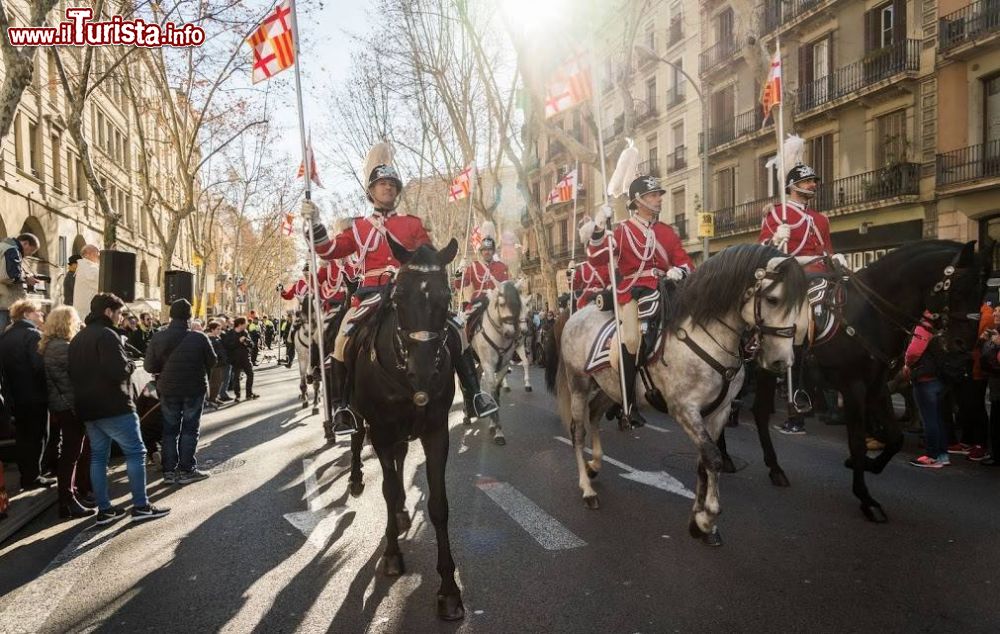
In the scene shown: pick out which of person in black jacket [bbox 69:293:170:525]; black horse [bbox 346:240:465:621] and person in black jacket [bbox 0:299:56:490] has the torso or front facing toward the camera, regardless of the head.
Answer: the black horse

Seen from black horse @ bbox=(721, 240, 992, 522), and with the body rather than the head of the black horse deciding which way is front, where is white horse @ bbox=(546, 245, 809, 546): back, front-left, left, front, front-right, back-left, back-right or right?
right

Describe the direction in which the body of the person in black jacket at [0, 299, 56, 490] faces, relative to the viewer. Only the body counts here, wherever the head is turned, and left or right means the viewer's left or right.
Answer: facing to the right of the viewer

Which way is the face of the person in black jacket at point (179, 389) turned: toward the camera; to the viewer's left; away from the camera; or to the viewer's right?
away from the camera

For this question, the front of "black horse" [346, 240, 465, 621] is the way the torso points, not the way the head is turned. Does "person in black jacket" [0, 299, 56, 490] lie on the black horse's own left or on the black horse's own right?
on the black horse's own right

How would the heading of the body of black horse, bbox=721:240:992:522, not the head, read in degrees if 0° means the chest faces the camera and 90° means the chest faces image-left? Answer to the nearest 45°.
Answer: approximately 315°

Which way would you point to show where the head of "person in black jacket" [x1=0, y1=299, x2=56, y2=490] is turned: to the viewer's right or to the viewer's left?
to the viewer's right

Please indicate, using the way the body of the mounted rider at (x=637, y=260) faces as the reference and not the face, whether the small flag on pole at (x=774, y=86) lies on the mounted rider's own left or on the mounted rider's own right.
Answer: on the mounted rider's own left

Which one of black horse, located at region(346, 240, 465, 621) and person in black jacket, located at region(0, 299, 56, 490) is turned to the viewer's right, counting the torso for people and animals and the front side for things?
the person in black jacket

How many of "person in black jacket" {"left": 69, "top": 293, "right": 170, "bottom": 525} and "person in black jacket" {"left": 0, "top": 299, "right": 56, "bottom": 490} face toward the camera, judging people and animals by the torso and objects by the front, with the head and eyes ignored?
0

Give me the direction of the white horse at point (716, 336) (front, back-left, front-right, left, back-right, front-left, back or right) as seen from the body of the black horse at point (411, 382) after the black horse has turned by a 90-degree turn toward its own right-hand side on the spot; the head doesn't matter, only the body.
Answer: back

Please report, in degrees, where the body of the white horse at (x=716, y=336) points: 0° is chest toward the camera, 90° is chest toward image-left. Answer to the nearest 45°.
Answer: approximately 315°

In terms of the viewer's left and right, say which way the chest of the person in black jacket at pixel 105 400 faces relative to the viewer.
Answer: facing away from the viewer and to the right of the viewer

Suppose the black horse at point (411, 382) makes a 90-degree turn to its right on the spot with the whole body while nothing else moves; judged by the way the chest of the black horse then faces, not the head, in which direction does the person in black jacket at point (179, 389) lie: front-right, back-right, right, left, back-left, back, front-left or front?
front-right
